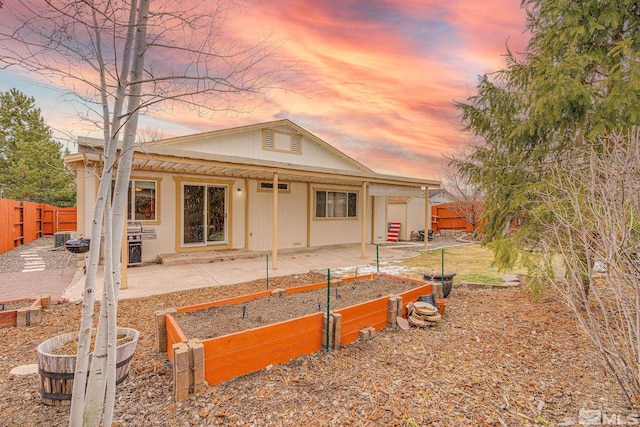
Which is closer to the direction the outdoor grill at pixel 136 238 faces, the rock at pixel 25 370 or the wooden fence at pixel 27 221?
the rock

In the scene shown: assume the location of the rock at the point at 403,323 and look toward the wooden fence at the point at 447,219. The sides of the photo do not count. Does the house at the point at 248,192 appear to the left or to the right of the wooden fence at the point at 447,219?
left

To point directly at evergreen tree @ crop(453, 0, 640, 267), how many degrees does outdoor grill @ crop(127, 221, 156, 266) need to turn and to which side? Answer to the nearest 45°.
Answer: approximately 45° to its left

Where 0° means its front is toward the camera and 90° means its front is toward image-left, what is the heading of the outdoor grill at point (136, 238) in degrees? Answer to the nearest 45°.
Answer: approximately 0°

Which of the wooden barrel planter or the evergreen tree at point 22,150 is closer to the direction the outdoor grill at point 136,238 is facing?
the wooden barrel planter

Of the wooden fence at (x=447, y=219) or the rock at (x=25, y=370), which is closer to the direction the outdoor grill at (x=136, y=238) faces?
the rock

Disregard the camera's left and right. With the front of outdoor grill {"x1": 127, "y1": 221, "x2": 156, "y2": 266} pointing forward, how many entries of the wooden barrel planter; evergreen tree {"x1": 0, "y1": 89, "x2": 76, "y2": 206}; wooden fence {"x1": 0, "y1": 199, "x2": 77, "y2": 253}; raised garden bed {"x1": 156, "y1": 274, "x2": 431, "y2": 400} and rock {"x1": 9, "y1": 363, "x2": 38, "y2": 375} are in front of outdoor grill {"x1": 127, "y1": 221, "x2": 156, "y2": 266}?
3

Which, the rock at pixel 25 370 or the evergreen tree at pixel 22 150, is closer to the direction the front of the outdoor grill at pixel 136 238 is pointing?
the rock

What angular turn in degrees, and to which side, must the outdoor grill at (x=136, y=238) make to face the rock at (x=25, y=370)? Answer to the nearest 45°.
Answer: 0° — it already faces it

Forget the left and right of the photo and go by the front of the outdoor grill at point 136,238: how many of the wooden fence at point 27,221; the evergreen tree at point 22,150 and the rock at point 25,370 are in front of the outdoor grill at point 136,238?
1

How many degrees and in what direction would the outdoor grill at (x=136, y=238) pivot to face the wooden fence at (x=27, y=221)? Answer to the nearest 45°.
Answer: approximately 135° to its right
